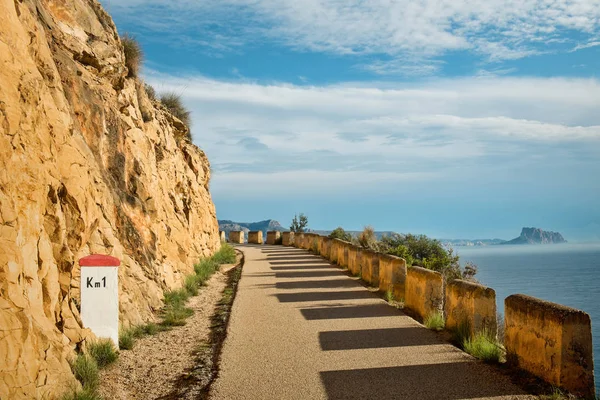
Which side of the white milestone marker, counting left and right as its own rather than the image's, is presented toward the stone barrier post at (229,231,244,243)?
back

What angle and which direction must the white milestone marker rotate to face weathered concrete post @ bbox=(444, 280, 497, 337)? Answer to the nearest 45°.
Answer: approximately 90° to its left

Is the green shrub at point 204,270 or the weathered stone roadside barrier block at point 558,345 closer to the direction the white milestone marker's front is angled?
the weathered stone roadside barrier block

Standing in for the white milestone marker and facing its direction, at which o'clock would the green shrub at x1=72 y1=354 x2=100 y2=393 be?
The green shrub is roughly at 12 o'clock from the white milestone marker.

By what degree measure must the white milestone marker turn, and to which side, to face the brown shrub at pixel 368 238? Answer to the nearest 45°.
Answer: approximately 135° to its left

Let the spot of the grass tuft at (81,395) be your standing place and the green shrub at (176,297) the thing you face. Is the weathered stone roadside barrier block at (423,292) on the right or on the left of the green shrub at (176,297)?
right

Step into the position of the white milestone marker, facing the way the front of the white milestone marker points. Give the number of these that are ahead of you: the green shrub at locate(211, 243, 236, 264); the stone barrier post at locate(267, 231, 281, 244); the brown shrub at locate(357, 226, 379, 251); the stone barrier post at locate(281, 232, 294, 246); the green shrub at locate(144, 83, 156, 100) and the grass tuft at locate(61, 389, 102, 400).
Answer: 1

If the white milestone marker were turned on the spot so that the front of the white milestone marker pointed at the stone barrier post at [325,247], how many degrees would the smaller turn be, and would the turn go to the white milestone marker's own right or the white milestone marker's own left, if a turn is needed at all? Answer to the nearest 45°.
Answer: approximately 135° to the white milestone marker's own left

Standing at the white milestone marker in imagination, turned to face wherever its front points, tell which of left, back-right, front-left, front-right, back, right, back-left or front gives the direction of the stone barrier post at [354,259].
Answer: back-left

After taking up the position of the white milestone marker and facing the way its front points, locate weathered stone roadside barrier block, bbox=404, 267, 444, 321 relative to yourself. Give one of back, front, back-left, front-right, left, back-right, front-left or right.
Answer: left

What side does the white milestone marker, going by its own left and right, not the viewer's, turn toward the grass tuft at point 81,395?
front

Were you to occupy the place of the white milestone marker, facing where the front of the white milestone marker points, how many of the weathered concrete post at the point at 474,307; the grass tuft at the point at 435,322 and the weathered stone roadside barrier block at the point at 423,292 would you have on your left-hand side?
3

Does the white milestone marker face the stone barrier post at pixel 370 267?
no

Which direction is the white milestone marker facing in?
toward the camera

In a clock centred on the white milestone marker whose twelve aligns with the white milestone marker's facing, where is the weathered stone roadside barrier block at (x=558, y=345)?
The weathered stone roadside barrier block is roughly at 10 o'clock from the white milestone marker.

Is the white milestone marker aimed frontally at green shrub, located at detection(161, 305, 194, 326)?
no

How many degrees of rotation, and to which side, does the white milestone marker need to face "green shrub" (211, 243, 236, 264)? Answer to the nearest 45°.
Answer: approximately 180°

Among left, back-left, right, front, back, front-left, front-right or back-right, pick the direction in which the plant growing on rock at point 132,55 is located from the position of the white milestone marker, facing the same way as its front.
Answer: back

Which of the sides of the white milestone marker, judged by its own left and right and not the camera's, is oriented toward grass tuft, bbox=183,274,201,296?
back

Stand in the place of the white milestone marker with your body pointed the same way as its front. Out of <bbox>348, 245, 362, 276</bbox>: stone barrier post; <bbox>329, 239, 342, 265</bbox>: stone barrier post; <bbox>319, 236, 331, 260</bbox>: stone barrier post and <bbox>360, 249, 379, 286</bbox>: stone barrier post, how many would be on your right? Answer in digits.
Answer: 0

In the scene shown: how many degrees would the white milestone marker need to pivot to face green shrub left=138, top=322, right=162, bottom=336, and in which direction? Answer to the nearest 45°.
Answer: approximately 135° to its left

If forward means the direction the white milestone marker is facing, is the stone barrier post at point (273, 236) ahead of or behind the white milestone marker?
behind

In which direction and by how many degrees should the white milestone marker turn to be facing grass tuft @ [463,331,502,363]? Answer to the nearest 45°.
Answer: approximately 90° to its left
